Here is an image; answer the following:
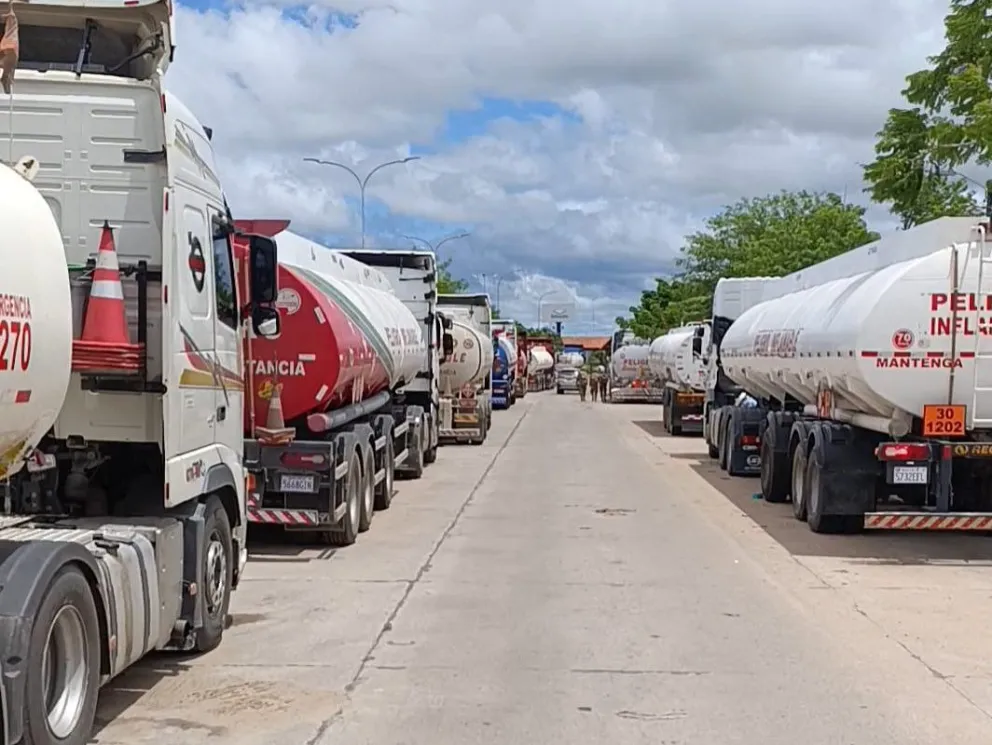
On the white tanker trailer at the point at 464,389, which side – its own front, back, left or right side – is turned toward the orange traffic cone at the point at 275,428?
back

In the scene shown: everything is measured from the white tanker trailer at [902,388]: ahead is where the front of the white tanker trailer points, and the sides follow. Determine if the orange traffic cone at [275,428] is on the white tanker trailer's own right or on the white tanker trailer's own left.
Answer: on the white tanker trailer's own left

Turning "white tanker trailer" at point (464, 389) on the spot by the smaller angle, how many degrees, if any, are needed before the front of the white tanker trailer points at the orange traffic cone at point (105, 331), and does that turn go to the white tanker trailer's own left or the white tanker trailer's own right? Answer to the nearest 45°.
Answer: approximately 180°

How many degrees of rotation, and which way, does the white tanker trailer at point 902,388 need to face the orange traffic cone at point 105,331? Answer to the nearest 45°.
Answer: approximately 90° to its left

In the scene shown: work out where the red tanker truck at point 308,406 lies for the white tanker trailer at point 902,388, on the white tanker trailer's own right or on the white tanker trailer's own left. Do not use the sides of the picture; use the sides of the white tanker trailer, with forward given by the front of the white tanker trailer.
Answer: on the white tanker trailer's own left

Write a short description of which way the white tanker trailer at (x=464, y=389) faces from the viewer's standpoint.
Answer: facing away from the viewer

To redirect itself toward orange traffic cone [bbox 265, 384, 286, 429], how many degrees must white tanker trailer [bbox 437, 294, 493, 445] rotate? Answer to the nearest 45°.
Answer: approximately 180°

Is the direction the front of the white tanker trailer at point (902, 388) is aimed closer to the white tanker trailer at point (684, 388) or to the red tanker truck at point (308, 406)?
the white tanker trailer

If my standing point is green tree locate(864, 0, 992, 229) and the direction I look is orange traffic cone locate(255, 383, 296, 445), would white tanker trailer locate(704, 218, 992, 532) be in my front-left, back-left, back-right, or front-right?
front-left

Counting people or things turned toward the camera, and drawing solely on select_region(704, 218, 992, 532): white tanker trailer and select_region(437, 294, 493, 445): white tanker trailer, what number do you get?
0
